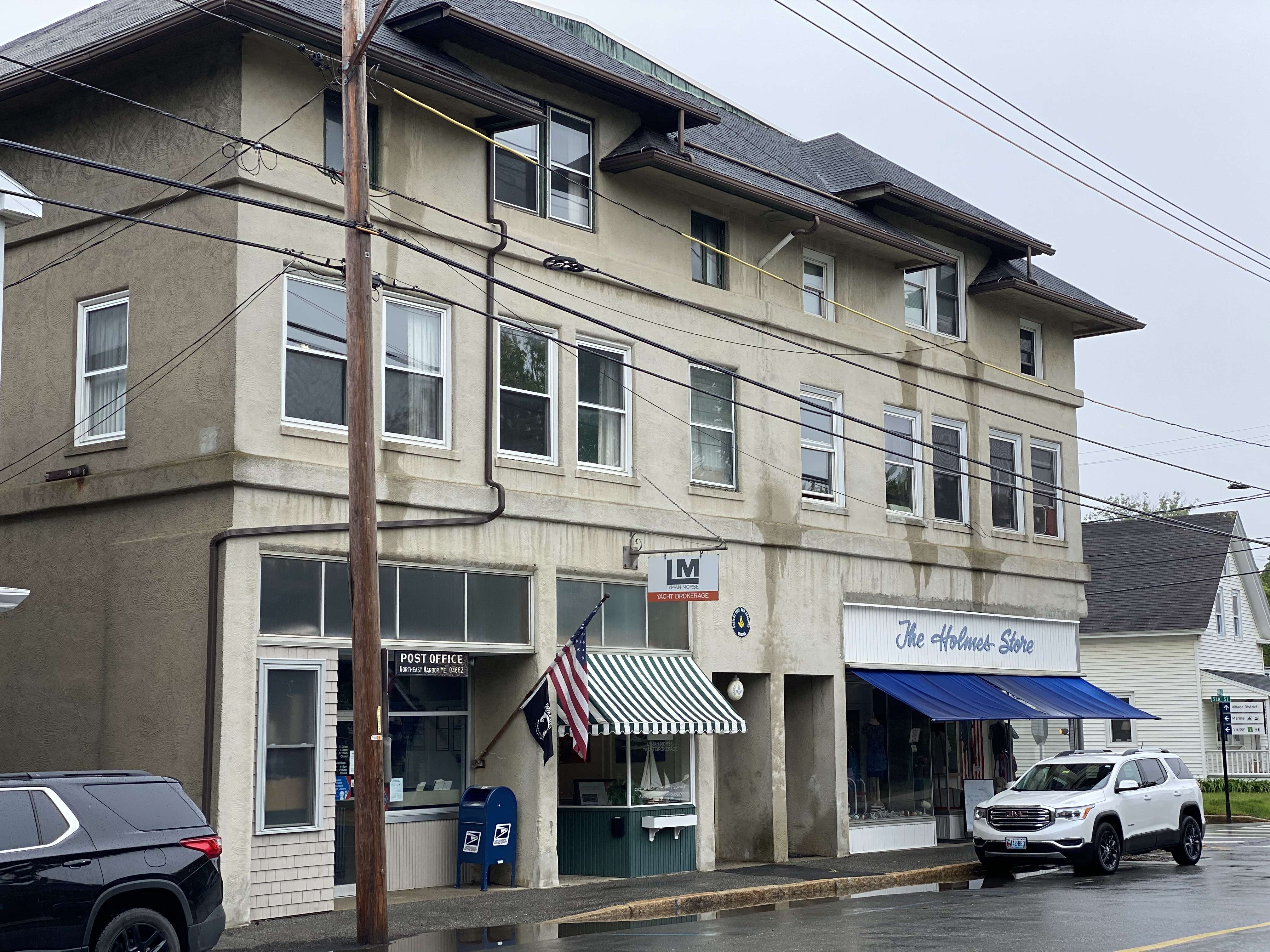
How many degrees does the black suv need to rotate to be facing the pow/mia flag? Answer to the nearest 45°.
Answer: approximately 135° to its right

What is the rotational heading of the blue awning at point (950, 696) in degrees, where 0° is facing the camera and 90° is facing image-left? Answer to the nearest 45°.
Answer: approximately 315°

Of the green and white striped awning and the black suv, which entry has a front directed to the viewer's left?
the black suv

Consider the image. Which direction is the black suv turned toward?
to the viewer's left

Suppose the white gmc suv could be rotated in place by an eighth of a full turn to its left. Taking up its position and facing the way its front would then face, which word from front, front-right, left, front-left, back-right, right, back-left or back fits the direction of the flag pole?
front-right

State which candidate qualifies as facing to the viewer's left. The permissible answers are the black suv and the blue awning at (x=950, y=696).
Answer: the black suv

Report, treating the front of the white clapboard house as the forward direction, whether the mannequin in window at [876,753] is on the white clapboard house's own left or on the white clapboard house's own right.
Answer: on the white clapboard house's own right

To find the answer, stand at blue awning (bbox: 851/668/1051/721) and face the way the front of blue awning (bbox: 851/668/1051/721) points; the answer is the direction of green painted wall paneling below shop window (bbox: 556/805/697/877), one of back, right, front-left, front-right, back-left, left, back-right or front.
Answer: right

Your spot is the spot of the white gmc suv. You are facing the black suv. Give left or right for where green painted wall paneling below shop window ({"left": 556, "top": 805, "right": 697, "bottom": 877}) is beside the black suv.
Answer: right

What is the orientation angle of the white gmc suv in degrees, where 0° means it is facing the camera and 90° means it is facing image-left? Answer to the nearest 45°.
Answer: approximately 45°

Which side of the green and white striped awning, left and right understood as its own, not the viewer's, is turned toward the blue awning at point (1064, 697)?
left

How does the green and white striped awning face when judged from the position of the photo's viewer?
facing the viewer and to the right of the viewer

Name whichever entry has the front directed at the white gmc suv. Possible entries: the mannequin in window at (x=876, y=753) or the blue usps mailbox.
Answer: the mannequin in window

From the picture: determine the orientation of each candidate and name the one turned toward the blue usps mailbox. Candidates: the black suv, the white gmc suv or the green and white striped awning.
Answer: the white gmc suv

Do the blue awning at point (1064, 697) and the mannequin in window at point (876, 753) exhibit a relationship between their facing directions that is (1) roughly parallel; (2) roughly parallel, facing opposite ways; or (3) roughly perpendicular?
roughly parallel
